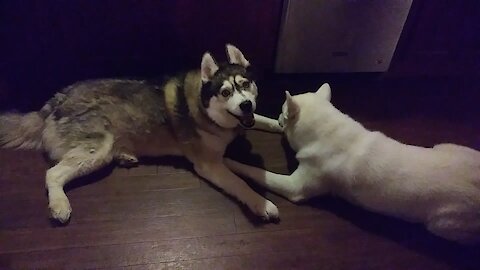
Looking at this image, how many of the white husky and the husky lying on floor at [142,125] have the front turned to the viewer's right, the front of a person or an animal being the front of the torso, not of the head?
1

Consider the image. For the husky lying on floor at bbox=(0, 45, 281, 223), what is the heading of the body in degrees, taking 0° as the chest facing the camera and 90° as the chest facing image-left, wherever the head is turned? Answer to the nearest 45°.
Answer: approximately 270°

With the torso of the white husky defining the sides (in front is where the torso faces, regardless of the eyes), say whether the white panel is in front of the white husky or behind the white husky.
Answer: in front

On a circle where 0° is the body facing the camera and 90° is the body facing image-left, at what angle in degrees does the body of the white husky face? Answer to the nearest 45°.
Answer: approximately 135°

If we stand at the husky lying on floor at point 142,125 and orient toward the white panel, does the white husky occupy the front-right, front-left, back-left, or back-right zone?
front-right

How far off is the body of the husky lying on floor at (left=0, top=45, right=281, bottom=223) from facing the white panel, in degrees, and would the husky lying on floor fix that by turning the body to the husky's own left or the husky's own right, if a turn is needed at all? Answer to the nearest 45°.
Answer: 0° — it already faces it
